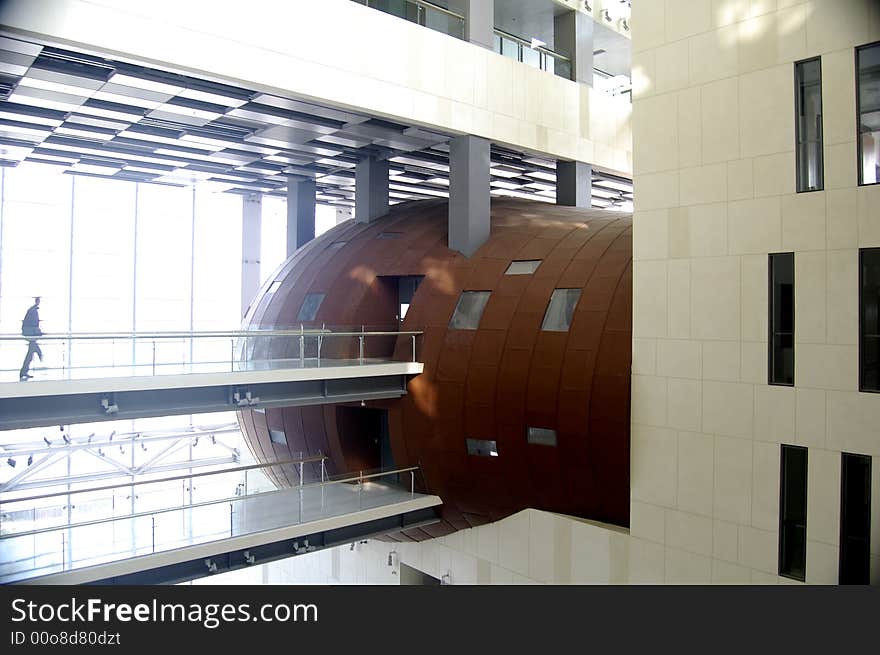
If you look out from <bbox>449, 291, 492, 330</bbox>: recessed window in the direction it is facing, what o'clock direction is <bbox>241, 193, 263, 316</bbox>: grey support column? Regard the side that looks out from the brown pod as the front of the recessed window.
The grey support column is roughly at 5 o'clock from the recessed window.

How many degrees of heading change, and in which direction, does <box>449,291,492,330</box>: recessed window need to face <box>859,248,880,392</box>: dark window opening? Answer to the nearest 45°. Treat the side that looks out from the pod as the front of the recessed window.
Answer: approximately 45° to its left

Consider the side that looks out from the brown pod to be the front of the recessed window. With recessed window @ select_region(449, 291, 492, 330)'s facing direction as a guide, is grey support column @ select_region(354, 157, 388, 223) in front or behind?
behind

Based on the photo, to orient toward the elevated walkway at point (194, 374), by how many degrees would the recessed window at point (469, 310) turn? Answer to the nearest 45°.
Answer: approximately 45° to its right

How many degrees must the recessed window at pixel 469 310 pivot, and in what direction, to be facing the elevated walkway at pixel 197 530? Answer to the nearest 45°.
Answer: approximately 45° to its right

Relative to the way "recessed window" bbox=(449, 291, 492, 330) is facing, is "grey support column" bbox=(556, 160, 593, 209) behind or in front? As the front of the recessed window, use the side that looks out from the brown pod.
behind

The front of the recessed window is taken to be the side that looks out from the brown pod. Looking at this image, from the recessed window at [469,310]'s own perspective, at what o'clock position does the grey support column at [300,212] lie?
The grey support column is roughly at 5 o'clock from the recessed window.

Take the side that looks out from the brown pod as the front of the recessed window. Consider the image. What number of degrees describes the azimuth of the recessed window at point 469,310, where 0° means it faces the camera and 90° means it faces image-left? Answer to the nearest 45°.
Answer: approximately 0°
